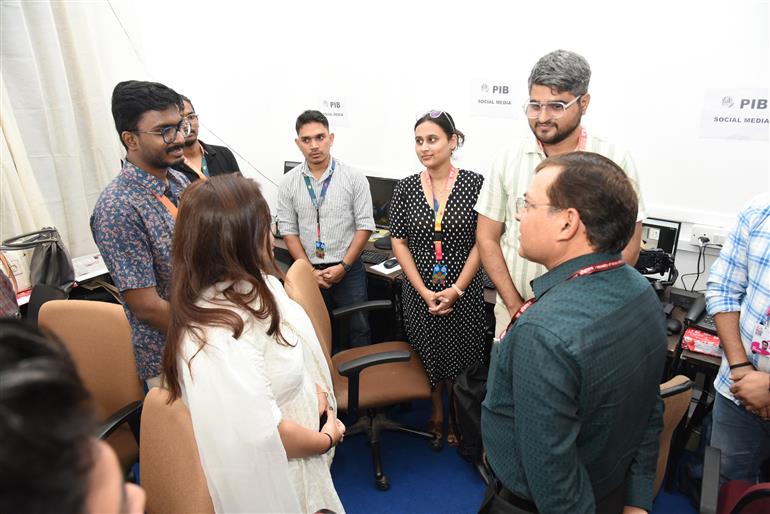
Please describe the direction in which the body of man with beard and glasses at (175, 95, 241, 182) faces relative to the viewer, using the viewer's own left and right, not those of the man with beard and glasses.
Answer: facing the viewer and to the right of the viewer

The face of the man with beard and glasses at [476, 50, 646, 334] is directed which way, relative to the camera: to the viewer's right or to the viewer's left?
to the viewer's left

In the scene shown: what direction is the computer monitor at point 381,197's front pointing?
toward the camera

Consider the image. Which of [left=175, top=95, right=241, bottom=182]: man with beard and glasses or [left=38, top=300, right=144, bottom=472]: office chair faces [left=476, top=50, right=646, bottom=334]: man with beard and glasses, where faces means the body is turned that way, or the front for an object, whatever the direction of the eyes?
[left=175, top=95, right=241, bottom=182]: man with beard and glasses

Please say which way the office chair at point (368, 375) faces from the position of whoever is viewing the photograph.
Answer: facing to the right of the viewer

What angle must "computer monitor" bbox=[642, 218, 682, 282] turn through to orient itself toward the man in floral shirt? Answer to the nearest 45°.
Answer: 0° — it already faces them

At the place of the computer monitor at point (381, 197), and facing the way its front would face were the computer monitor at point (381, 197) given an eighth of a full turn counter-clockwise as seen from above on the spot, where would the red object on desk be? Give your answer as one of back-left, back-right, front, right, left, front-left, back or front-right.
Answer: front

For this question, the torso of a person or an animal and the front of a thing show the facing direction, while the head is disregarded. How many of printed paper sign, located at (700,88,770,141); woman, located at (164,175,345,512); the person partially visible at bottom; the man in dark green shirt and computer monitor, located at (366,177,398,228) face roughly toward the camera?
2

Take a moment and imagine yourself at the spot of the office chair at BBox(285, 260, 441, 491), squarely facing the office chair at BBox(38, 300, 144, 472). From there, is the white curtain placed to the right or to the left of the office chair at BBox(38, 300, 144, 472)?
right

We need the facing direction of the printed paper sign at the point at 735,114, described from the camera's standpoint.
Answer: facing the viewer

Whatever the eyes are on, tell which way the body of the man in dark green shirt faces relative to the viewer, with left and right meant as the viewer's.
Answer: facing away from the viewer and to the left of the viewer

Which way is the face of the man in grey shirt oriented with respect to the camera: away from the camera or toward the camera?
toward the camera

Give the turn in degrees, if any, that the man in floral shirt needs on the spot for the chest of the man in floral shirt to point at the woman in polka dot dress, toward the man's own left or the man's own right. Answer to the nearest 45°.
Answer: approximately 45° to the man's own left

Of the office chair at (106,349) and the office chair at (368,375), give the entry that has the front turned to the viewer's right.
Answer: the office chair at (368,375)

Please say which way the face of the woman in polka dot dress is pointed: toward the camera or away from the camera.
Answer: toward the camera

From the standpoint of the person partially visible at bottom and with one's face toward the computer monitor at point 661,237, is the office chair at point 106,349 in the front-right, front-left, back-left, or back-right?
front-left

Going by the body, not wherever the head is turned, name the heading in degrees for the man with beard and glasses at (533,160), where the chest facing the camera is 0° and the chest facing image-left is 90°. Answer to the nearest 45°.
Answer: approximately 45°
